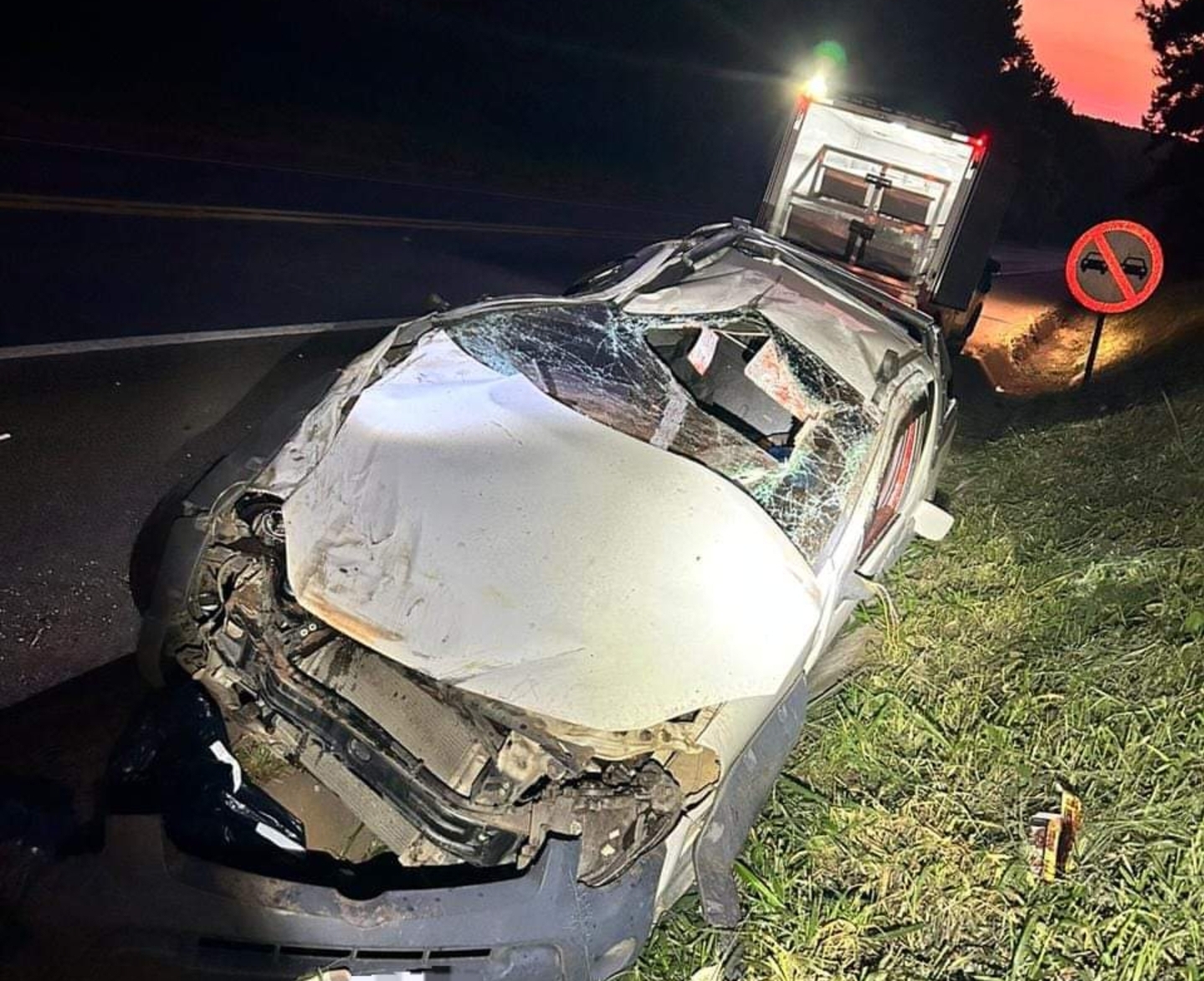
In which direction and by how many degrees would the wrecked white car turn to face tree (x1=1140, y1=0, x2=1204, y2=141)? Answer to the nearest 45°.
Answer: approximately 180°

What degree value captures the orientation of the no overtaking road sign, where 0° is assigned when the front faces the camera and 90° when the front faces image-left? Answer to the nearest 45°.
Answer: approximately 0°

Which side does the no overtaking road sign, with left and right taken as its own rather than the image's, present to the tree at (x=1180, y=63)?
back

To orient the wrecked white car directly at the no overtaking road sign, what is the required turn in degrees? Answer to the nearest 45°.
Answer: approximately 180°

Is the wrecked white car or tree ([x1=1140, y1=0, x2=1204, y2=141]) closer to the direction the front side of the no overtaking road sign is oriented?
the wrecked white car

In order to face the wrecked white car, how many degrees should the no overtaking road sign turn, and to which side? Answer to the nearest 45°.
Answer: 0° — it already faces it

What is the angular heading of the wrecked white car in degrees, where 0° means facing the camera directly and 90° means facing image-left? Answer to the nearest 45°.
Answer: approximately 45°
